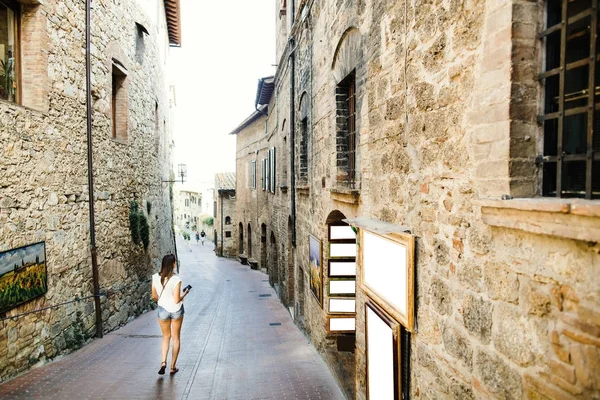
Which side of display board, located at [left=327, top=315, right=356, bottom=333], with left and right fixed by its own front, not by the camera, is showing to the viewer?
front

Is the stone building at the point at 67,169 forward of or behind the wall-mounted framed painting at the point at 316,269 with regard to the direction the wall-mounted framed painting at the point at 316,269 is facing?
forward

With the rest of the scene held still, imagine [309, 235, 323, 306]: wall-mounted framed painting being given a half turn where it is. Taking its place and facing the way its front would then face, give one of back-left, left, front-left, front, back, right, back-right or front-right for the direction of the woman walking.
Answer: back

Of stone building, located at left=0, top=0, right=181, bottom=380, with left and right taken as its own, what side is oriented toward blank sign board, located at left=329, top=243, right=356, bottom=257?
front

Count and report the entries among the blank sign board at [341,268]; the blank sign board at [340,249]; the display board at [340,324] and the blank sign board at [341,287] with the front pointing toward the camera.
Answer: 4

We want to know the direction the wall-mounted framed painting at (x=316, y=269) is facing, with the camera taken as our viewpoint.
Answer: facing the viewer and to the left of the viewer

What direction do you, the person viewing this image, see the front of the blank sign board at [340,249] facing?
facing the viewer

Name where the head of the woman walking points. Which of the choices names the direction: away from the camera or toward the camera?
away from the camera

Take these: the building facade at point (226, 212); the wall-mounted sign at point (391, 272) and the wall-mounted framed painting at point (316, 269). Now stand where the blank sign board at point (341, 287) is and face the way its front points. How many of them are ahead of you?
1

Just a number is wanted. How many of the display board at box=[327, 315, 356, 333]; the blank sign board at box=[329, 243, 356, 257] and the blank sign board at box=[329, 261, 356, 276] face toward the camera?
3

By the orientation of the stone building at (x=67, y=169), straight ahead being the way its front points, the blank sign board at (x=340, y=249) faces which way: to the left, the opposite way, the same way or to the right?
to the right

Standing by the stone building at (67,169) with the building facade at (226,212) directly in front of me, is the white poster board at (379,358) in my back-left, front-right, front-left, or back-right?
back-right
